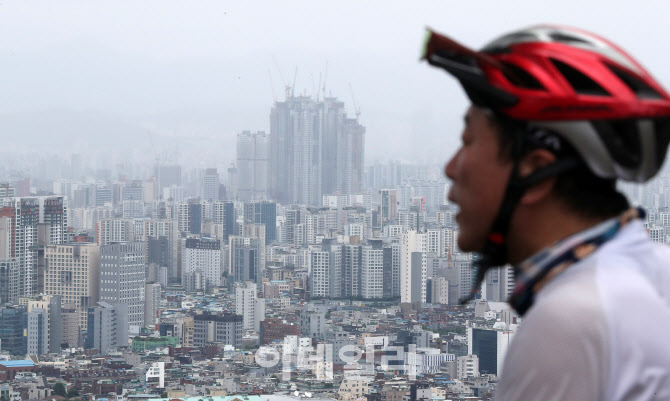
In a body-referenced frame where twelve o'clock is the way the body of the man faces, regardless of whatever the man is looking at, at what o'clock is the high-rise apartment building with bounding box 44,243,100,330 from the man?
The high-rise apartment building is roughly at 2 o'clock from the man.

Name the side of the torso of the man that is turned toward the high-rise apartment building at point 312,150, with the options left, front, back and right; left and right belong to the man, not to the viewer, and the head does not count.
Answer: right

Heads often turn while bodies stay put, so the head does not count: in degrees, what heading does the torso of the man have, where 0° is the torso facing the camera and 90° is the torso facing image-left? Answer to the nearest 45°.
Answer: approximately 90°

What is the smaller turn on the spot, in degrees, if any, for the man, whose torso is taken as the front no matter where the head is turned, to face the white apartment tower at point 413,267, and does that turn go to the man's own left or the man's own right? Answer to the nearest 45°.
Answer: approximately 90° to the man's own right

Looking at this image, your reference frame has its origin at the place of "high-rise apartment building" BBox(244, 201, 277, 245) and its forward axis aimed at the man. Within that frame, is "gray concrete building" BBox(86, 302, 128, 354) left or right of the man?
right

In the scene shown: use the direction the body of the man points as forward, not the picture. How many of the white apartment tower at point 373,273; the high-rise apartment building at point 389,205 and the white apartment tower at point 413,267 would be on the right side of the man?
3

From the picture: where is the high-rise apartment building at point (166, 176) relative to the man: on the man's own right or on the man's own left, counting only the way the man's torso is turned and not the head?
on the man's own right

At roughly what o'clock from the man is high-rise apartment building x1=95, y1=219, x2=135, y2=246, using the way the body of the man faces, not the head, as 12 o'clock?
The high-rise apartment building is roughly at 2 o'clock from the man.

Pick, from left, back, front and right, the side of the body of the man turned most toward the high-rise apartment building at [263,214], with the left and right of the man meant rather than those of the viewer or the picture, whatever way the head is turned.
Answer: right

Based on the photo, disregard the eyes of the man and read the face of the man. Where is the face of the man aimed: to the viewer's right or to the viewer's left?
to the viewer's left
